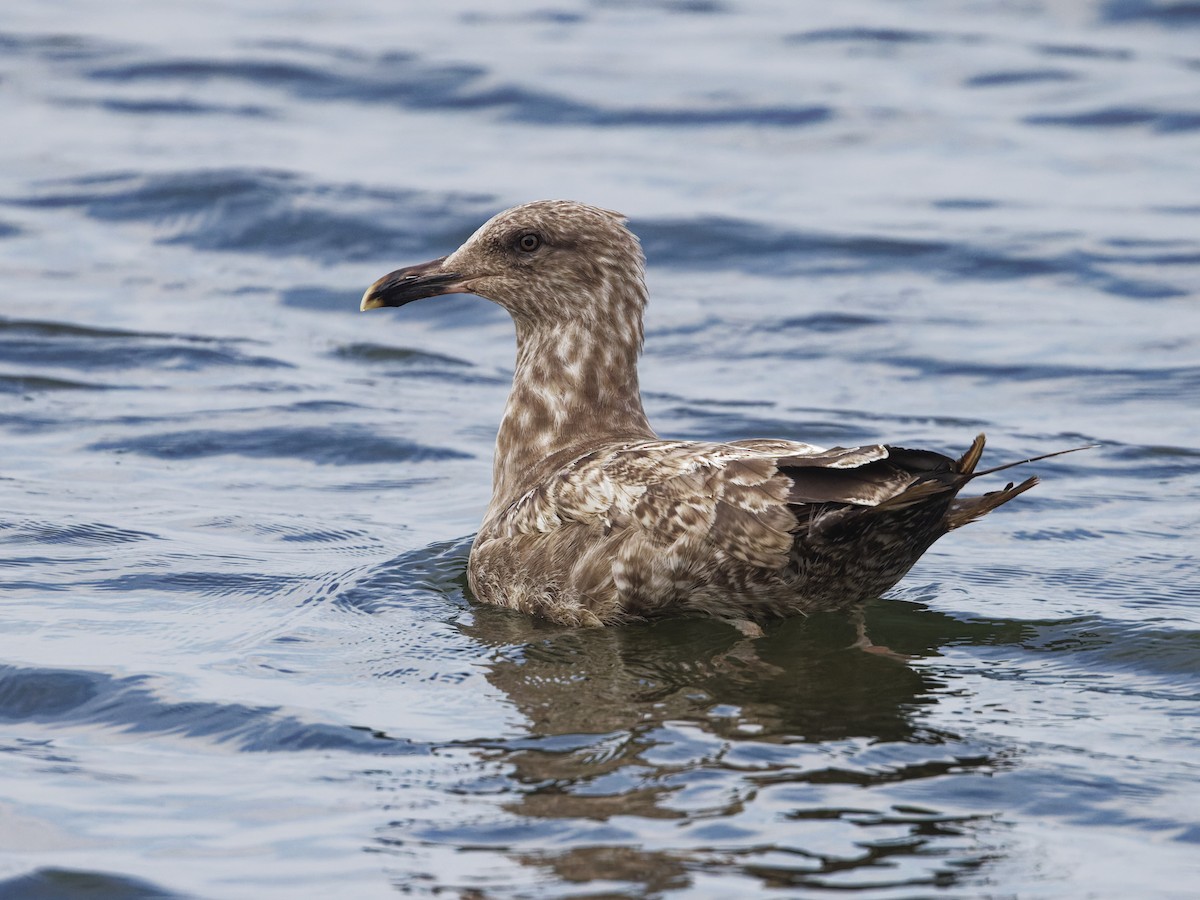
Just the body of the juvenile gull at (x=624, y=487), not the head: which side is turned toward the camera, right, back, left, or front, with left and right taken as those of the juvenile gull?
left
